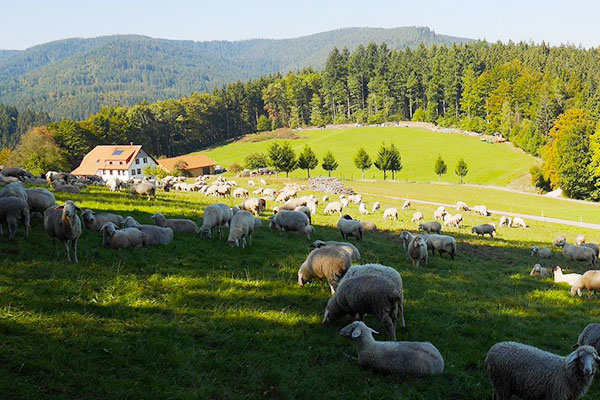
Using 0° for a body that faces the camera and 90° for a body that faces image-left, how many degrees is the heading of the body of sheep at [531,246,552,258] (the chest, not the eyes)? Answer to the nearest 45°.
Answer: approximately 90°

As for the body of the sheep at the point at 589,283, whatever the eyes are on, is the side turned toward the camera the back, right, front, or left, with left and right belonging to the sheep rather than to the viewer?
left

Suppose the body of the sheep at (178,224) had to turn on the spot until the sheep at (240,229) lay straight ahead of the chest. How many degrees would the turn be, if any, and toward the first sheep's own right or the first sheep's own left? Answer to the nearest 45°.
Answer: approximately 135° to the first sheep's own left

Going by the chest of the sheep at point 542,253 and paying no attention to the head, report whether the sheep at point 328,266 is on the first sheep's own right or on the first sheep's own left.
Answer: on the first sheep's own left

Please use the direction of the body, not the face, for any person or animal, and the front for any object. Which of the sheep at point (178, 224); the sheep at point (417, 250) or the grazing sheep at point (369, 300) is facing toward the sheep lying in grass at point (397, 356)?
the sheep at point (417, 250)

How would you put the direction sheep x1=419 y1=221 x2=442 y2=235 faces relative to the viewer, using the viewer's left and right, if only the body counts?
facing to the left of the viewer

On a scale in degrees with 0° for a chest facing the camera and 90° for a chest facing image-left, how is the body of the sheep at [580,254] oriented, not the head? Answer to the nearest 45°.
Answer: approximately 90°
